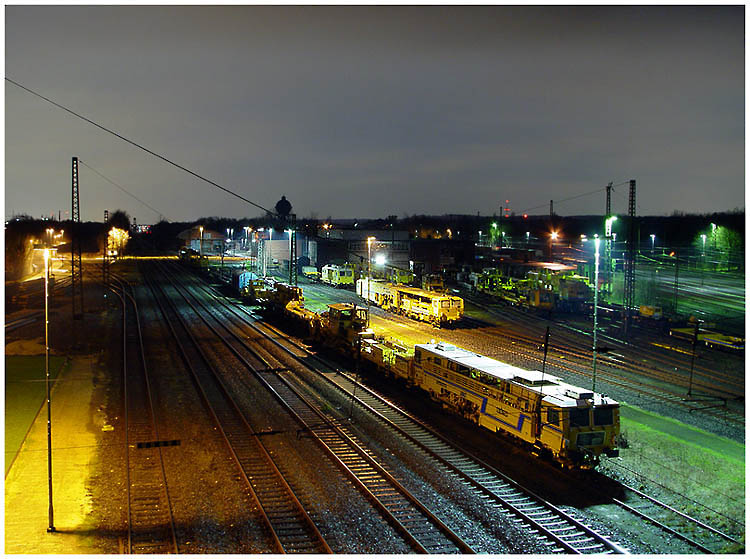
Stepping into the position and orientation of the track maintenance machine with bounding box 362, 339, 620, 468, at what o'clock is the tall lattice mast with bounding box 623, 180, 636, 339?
The tall lattice mast is roughly at 8 o'clock from the track maintenance machine.

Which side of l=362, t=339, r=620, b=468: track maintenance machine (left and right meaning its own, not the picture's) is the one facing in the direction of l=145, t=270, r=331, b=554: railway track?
right

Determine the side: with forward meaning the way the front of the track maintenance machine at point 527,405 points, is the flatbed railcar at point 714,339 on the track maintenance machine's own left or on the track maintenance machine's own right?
on the track maintenance machine's own left

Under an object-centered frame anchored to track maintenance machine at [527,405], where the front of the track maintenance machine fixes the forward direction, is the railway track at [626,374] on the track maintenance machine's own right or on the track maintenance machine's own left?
on the track maintenance machine's own left

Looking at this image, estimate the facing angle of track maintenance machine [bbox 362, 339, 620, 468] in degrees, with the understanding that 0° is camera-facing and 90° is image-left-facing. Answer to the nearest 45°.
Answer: approximately 315°

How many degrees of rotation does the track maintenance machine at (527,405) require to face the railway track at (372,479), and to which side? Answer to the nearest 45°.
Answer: approximately 90° to its right
